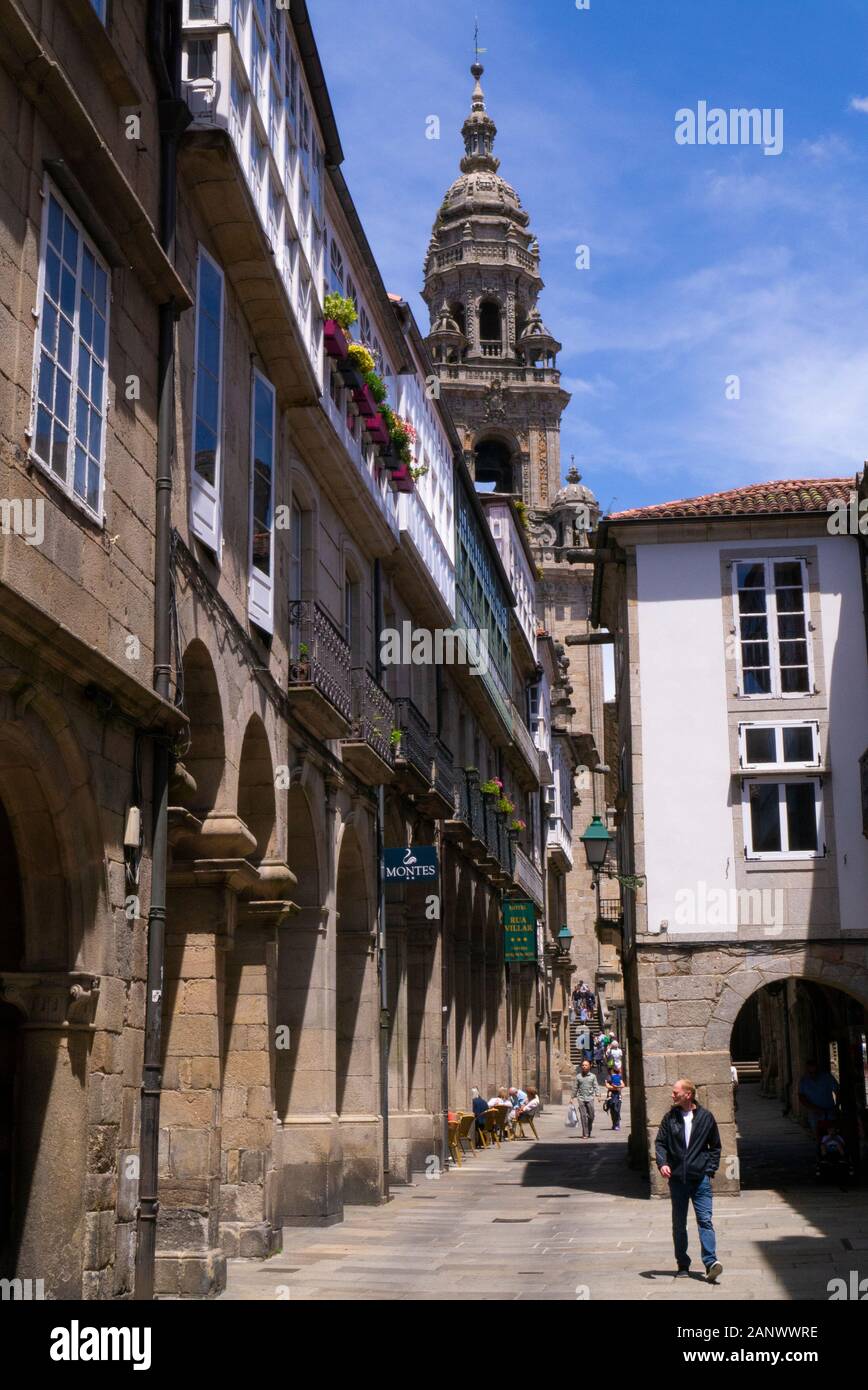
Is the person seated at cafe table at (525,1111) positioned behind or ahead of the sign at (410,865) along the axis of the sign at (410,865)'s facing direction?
behind

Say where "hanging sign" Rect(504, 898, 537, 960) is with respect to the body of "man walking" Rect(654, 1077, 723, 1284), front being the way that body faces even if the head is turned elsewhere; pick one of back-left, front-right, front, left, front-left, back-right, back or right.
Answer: back

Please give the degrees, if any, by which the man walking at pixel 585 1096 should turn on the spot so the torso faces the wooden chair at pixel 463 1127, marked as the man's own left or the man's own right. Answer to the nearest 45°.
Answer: approximately 45° to the man's own right
